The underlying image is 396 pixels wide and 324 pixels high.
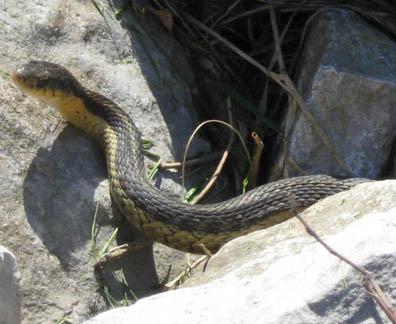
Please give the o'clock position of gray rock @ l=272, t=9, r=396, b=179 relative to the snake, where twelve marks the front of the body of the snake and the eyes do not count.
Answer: The gray rock is roughly at 5 o'clock from the snake.

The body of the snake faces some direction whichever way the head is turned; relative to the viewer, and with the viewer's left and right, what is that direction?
facing to the left of the viewer

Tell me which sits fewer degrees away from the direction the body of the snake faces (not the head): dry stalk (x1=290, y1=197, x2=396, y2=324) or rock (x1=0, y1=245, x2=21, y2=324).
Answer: the rock

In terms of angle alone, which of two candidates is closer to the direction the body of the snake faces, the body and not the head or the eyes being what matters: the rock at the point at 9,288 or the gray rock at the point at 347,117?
the rock

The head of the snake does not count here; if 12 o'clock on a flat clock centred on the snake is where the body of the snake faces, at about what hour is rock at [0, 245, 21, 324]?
The rock is roughly at 10 o'clock from the snake.

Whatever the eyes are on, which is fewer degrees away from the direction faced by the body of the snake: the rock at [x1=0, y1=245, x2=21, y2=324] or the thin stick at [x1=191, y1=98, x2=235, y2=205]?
the rock

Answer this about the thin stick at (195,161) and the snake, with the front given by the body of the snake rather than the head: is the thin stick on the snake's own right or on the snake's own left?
on the snake's own right

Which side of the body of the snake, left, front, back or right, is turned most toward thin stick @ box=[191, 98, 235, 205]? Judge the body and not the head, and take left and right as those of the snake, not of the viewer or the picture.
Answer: right
